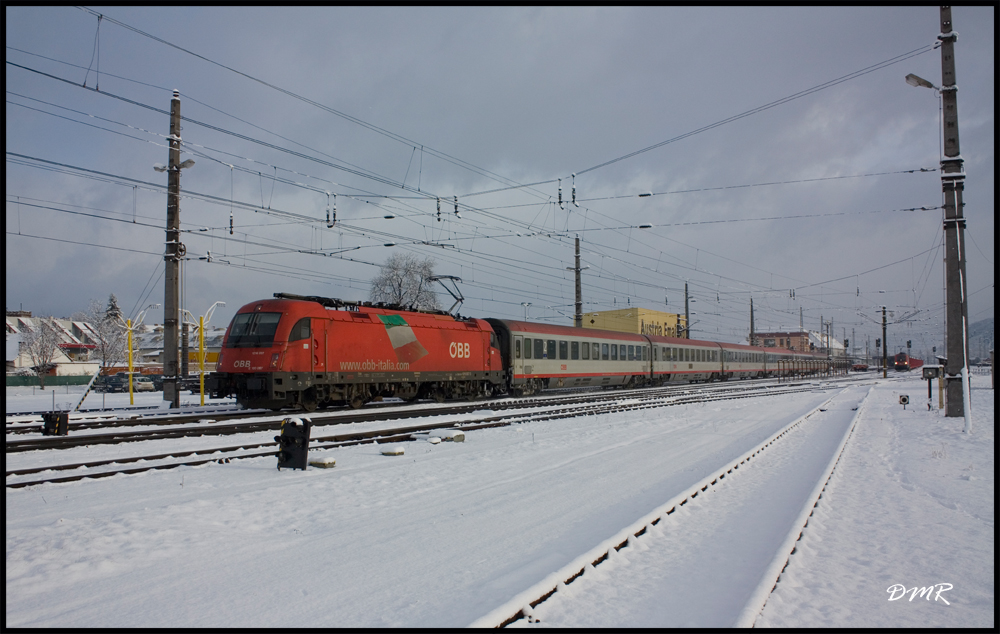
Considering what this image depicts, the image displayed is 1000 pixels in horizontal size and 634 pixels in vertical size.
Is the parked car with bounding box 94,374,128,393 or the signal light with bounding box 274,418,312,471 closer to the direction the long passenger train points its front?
the signal light

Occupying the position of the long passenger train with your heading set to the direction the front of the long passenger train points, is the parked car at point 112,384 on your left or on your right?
on your right

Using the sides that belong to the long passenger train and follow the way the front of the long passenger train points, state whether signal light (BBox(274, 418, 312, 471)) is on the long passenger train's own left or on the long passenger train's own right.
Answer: on the long passenger train's own left

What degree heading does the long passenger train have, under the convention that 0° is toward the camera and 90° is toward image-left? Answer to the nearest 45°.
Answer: approximately 45°

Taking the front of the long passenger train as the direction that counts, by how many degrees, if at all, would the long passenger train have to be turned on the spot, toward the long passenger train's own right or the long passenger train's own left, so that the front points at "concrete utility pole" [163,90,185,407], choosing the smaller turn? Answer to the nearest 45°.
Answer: approximately 45° to the long passenger train's own right

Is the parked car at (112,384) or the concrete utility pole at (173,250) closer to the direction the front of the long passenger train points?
the concrete utility pole
